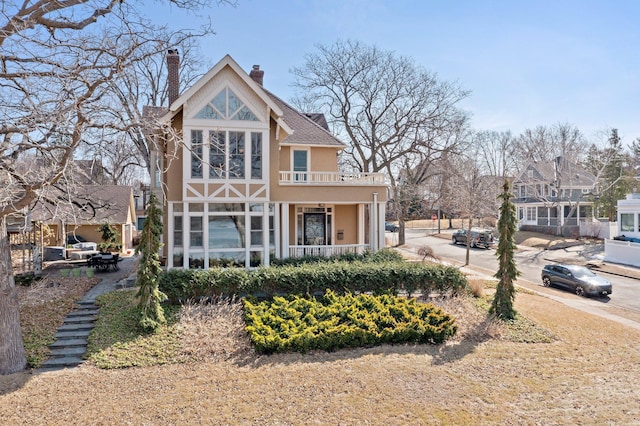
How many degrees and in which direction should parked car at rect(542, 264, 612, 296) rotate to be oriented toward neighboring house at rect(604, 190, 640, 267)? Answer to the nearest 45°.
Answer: approximately 135° to its left

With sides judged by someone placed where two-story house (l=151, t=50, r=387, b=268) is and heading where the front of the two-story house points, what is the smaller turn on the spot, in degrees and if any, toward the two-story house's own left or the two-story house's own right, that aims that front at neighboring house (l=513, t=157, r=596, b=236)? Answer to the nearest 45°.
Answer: approximately 135° to the two-story house's own left

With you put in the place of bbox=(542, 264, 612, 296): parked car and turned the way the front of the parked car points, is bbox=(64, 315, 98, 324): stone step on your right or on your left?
on your right

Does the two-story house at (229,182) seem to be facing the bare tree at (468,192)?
no

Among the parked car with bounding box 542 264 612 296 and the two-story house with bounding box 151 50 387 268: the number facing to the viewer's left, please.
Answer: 0

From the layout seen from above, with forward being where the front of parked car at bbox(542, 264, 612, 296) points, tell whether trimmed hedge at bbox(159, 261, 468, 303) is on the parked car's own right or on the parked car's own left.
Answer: on the parked car's own right

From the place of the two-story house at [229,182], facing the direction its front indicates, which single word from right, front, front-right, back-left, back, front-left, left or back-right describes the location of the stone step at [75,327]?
front-right

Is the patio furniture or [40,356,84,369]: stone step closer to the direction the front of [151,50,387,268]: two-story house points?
the stone step

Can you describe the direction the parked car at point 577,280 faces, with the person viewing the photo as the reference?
facing the viewer and to the right of the viewer

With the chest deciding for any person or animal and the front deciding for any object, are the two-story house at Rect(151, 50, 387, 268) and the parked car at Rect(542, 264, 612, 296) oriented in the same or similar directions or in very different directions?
same or similar directions

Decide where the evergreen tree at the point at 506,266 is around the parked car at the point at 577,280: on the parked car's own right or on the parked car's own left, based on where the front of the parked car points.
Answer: on the parked car's own right

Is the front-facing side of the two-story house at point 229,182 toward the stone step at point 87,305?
no

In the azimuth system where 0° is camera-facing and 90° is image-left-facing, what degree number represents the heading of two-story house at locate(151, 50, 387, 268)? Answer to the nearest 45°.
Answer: approximately 0°
